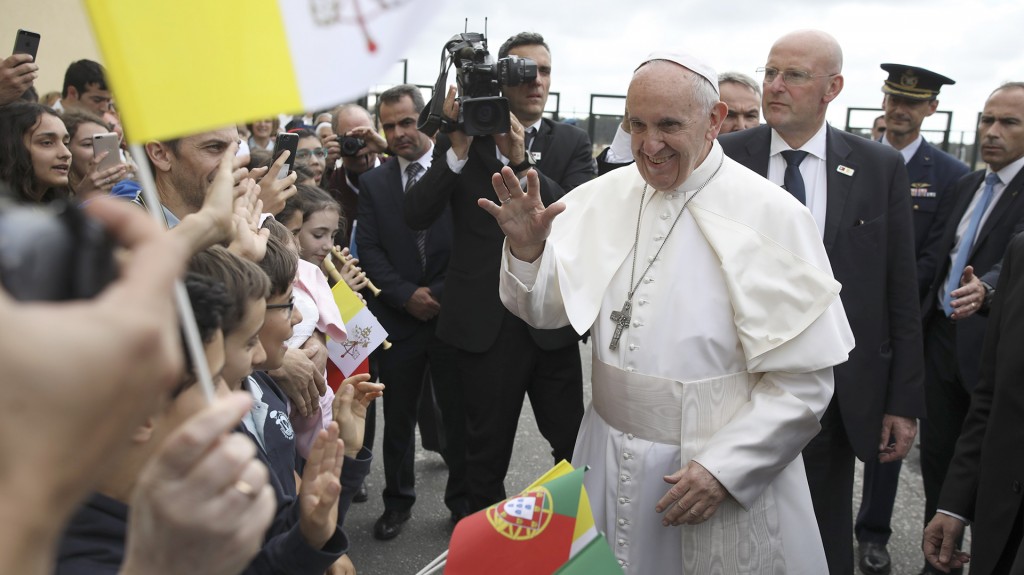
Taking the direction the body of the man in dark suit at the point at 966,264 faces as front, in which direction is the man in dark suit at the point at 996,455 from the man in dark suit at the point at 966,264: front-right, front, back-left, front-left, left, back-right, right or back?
front-left

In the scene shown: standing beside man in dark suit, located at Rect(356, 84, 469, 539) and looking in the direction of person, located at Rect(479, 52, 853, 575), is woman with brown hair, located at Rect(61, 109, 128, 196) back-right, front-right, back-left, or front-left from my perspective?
back-right

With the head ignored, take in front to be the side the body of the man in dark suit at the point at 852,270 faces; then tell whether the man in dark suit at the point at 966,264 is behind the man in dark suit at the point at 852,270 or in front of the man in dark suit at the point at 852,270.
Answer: behind

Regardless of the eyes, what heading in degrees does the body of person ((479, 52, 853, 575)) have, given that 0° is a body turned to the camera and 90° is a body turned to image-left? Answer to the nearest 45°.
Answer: approximately 45°

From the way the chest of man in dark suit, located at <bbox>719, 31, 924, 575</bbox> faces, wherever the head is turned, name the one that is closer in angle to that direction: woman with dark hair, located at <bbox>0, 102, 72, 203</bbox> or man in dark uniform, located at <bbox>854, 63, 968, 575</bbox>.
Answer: the woman with dark hair

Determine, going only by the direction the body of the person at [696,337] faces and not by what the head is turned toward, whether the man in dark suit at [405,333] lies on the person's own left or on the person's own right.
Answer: on the person's own right

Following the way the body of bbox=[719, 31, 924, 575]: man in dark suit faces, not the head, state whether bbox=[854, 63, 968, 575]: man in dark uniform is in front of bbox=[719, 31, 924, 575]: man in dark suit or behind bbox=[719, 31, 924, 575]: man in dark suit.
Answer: behind

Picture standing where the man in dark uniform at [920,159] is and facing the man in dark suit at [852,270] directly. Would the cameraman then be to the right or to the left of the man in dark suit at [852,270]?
right

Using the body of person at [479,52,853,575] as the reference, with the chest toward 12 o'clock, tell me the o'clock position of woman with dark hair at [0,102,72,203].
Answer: The woman with dark hair is roughly at 2 o'clock from the person.

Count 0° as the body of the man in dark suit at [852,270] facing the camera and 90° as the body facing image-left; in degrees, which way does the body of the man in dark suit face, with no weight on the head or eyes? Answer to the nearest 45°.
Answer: approximately 45°

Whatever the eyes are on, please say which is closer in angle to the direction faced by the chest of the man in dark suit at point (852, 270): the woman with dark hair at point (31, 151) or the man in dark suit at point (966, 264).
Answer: the woman with dark hair

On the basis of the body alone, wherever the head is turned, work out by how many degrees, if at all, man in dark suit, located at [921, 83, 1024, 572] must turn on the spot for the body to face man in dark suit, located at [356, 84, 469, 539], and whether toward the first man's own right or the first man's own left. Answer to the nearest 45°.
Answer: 0° — they already face them
